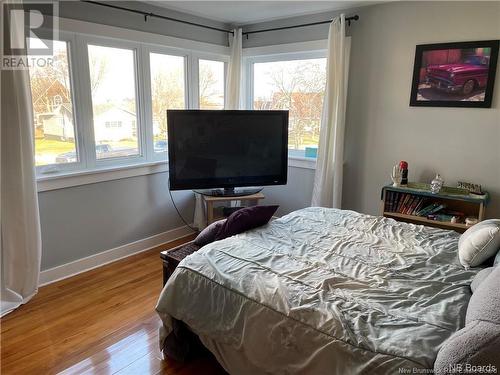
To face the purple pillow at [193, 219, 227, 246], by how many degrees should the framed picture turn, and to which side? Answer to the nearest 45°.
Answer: approximately 45° to its right

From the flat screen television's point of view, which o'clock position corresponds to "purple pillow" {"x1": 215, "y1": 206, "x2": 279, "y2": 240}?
The purple pillow is roughly at 12 o'clock from the flat screen television.

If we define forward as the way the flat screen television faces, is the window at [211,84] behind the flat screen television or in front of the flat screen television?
behind

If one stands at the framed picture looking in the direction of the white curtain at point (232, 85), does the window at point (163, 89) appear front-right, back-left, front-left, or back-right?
front-left

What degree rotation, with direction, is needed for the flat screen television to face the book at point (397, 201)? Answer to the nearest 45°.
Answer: approximately 90° to its left

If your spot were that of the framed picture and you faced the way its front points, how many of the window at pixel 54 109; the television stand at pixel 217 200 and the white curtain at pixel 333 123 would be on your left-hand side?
0

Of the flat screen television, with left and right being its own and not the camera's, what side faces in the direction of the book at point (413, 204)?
left

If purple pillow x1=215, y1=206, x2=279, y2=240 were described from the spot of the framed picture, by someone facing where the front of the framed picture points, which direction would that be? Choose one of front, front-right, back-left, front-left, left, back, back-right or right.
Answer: front-right

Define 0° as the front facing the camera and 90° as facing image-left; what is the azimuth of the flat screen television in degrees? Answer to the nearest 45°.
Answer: approximately 0°

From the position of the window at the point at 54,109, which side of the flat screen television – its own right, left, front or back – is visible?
right

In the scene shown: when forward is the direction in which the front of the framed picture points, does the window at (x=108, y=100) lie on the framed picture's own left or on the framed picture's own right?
on the framed picture's own right

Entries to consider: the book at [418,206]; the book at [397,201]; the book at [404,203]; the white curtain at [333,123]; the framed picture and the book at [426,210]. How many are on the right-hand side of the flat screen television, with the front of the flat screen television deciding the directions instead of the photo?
0

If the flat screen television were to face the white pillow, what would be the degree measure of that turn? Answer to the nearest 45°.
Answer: approximately 45° to its left

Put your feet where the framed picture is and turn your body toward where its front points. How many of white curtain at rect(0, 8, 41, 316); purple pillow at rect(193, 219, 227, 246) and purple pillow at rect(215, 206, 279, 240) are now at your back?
0

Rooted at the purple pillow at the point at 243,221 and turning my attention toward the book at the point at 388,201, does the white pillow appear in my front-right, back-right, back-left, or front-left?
front-right

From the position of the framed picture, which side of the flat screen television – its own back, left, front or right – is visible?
left
